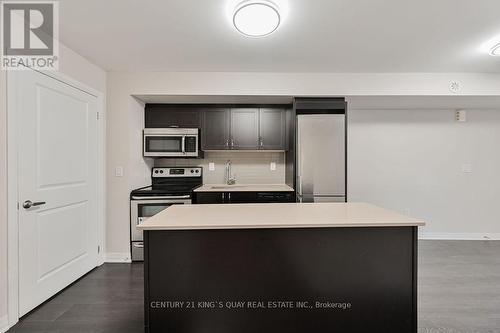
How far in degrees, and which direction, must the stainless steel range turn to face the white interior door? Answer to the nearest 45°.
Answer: approximately 45° to its right

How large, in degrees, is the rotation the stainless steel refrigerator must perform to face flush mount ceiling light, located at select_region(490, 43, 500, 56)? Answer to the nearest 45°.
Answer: approximately 90° to its left

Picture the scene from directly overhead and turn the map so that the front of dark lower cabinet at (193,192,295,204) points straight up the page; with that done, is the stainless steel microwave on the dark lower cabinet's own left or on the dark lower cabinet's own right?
on the dark lower cabinet's own right

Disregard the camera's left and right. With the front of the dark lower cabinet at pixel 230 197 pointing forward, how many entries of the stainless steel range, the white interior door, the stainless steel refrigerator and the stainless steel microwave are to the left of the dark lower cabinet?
1

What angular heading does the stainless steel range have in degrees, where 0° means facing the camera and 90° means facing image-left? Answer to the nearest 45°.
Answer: approximately 0°
